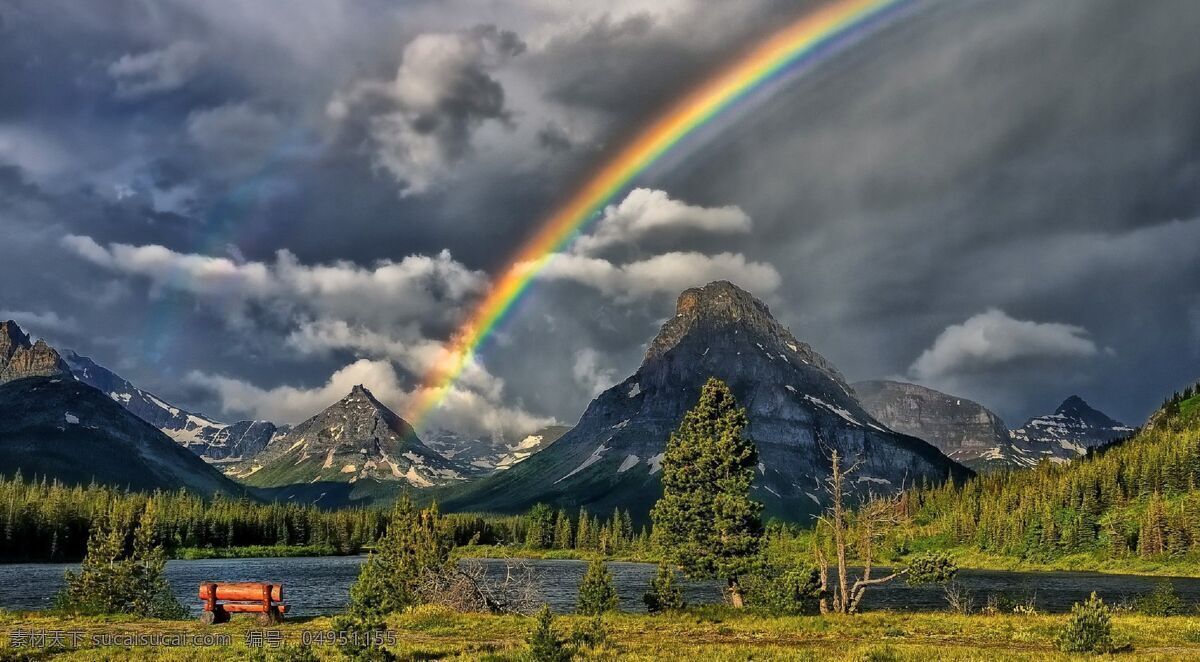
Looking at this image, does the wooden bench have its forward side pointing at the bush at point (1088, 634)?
no

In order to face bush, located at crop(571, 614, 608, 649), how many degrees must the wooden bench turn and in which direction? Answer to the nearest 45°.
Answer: approximately 135° to its right

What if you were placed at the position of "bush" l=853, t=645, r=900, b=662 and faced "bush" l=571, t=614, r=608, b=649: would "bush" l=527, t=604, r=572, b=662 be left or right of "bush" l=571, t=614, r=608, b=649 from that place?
left

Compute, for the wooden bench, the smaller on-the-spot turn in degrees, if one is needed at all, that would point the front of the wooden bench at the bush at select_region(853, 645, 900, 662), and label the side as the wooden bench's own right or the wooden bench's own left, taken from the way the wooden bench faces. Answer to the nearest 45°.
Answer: approximately 135° to the wooden bench's own right

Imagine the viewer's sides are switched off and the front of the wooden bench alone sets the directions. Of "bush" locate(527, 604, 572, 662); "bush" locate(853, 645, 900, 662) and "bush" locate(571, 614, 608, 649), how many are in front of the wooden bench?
0

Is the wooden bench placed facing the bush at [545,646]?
no

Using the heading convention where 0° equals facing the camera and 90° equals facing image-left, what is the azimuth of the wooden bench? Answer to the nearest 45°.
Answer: approximately 180°

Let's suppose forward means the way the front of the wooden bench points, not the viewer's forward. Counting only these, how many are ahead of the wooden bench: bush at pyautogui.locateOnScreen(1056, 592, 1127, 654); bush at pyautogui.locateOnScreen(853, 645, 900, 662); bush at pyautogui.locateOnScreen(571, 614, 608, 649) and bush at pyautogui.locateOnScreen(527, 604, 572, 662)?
0
